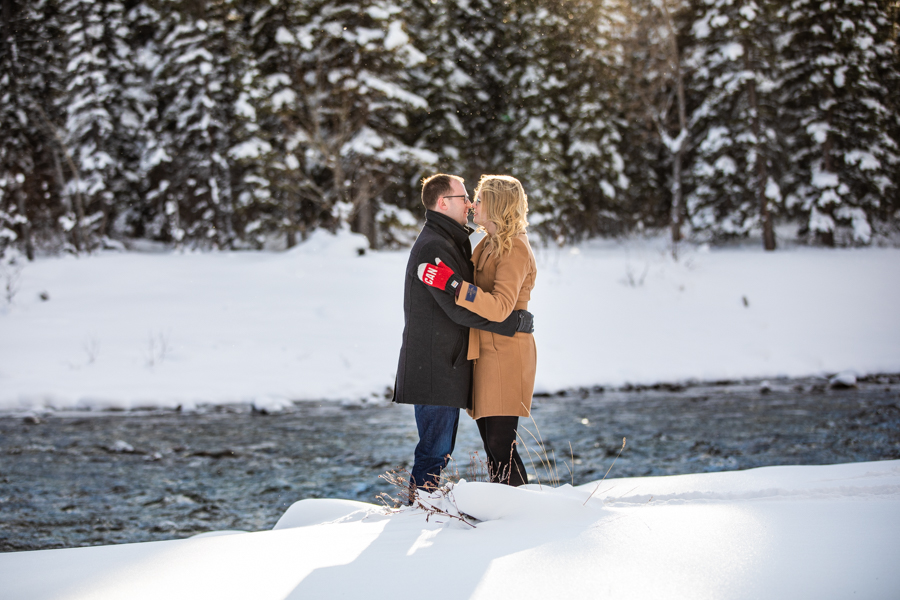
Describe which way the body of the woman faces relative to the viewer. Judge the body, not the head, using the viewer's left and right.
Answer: facing to the left of the viewer

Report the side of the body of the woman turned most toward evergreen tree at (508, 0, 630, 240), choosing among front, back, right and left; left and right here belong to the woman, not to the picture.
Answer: right

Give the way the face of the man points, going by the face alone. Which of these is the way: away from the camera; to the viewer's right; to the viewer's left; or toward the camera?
to the viewer's right

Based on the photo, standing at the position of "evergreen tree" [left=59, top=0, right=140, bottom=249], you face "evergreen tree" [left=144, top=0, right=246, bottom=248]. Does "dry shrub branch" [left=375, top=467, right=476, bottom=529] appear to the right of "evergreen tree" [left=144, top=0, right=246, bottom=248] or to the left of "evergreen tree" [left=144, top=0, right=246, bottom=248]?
right

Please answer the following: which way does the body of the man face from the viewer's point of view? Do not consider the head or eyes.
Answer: to the viewer's right

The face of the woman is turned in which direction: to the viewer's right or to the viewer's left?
to the viewer's left

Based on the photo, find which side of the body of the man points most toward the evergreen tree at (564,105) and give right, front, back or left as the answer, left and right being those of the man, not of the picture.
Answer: left

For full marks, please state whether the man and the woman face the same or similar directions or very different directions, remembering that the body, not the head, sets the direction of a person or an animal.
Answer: very different directions

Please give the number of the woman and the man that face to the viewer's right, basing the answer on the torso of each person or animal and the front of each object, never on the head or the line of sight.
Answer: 1

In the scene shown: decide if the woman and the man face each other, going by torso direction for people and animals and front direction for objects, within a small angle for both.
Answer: yes
